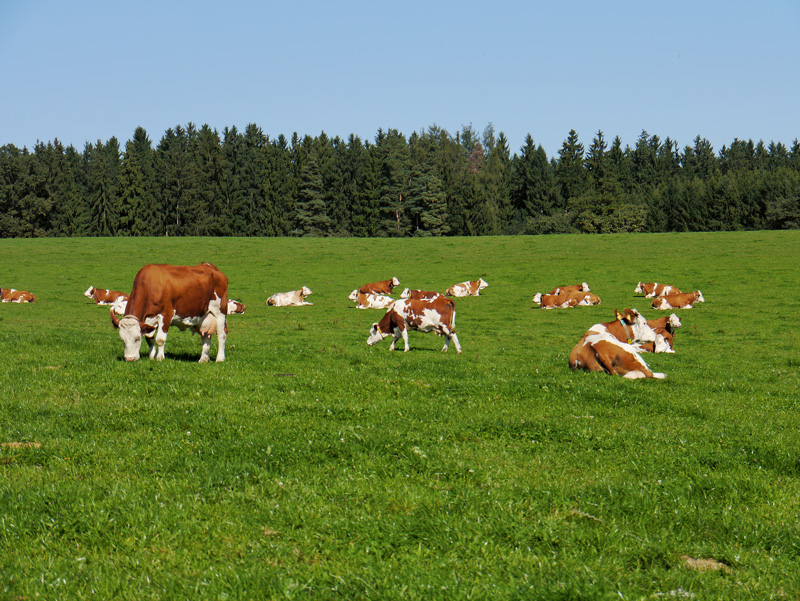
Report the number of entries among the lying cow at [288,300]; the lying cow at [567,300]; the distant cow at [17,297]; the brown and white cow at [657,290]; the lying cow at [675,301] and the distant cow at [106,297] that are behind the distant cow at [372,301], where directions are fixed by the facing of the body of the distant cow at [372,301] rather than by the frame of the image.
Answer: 3

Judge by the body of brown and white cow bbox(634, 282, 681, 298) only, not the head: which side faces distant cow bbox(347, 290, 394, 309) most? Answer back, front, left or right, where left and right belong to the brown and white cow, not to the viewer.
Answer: front

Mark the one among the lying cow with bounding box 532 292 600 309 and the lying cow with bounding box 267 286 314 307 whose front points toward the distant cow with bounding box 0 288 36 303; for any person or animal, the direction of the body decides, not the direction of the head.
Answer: the lying cow with bounding box 532 292 600 309

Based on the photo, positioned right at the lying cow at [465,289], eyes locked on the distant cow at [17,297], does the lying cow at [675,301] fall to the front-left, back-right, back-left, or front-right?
back-left

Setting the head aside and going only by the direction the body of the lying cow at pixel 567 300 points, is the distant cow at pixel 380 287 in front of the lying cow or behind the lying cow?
in front

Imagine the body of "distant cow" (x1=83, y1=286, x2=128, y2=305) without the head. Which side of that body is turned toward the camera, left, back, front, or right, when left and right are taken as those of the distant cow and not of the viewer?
left

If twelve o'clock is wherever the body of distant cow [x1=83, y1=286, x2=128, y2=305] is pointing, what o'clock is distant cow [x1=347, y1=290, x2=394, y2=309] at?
distant cow [x1=347, y1=290, x2=394, y2=309] is roughly at 7 o'clock from distant cow [x1=83, y1=286, x2=128, y2=305].

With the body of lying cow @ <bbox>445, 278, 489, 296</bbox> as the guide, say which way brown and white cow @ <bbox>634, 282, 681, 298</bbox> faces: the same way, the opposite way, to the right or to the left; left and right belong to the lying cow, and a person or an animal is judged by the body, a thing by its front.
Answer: the opposite way

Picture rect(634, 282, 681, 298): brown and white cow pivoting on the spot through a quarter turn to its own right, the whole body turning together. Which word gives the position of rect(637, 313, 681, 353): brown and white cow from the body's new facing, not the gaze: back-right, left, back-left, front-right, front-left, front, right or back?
back

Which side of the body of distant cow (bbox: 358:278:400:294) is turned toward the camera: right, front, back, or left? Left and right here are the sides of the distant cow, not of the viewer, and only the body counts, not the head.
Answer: right

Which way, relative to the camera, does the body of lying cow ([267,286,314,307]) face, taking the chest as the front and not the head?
to the viewer's right

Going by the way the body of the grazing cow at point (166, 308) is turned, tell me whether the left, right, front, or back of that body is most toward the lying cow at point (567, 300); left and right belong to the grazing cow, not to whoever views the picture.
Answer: back

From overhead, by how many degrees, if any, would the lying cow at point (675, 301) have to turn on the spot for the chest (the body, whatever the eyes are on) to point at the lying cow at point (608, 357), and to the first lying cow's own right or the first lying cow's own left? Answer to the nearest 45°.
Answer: approximately 90° to the first lying cow's own right

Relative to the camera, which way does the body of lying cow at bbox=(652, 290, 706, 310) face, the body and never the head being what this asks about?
to the viewer's right
